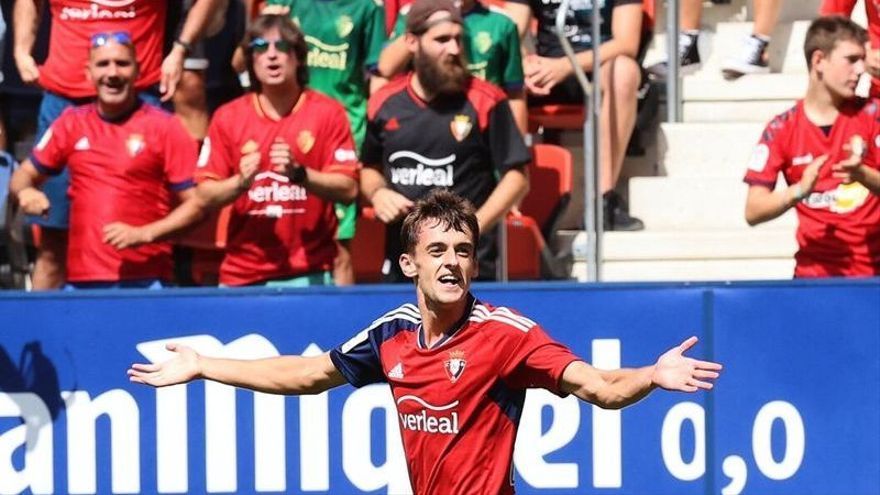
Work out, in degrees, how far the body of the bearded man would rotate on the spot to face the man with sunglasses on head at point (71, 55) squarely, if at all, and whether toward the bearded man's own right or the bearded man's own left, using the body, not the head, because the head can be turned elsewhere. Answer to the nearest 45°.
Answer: approximately 90° to the bearded man's own right

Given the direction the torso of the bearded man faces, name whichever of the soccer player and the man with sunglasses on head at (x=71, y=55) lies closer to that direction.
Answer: the soccer player

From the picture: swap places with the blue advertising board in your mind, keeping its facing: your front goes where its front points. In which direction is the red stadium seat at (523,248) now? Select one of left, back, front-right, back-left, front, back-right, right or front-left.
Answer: back

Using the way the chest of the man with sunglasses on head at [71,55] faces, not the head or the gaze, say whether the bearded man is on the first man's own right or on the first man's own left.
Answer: on the first man's own left

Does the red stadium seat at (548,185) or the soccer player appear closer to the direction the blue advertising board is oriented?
the soccer player

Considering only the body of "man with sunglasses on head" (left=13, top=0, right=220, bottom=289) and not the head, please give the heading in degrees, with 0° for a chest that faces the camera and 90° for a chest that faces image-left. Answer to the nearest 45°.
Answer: approximately 0°

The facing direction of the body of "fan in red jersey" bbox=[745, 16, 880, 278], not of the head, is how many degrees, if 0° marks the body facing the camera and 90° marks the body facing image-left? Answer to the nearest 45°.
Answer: approximately 0°
